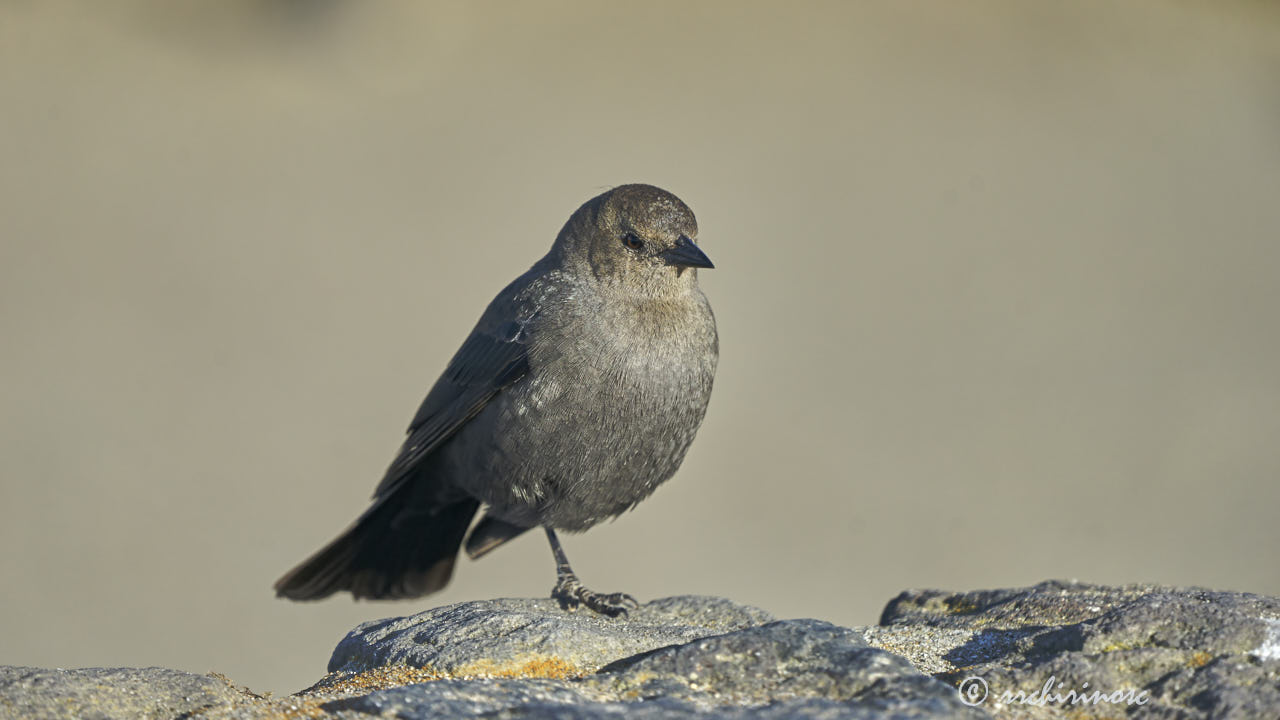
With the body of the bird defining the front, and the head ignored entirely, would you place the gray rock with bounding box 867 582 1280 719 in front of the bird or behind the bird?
in front

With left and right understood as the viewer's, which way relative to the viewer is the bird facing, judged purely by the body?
facing the viewer and to the right of the viewer

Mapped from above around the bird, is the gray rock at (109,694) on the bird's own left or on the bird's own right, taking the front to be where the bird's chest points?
on the bird's own right

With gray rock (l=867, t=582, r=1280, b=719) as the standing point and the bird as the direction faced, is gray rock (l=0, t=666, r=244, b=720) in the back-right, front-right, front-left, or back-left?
front-left
